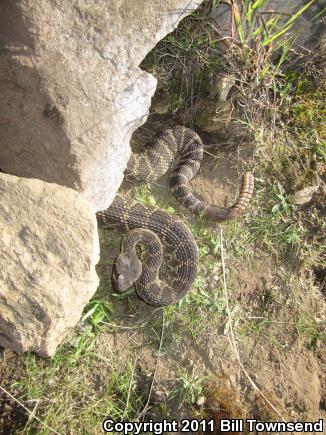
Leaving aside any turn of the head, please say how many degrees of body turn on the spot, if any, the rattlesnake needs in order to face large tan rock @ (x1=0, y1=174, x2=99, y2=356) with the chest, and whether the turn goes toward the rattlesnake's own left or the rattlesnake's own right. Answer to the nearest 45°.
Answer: approximately 45° to the rattlesnake's own right

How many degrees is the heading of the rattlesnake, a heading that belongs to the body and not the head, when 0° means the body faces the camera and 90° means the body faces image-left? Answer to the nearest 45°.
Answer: approximately 0°
